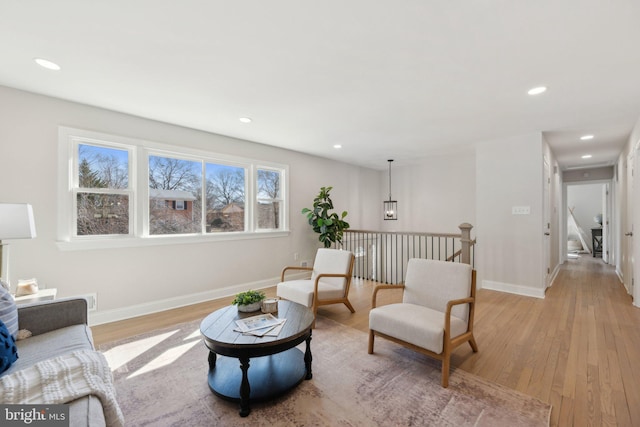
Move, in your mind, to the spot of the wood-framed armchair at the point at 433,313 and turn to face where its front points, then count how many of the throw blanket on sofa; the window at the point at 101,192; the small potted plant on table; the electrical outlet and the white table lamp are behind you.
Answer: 0

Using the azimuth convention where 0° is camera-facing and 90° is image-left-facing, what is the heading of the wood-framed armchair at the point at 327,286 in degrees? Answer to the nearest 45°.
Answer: approximately 45°

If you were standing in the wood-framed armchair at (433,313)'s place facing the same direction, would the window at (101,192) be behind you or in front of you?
in front

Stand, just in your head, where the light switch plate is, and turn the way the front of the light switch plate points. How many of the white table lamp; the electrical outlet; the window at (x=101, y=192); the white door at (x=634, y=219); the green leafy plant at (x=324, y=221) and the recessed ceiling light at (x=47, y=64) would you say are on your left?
1

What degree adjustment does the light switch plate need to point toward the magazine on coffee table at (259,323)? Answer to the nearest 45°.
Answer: approximately 45° to its right

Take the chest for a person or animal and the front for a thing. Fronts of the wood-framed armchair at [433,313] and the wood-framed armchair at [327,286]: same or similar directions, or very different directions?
same or similar directions

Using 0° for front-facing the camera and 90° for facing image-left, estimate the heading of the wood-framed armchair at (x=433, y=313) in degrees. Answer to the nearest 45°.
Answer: approximately 45°

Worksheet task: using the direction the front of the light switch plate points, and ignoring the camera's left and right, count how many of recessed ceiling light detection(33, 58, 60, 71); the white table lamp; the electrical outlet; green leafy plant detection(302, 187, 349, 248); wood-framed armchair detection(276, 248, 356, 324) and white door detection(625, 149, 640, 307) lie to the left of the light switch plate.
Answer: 1

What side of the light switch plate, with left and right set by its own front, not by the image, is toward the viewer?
front

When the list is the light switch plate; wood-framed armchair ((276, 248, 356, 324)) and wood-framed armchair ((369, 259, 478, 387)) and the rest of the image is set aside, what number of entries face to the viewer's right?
0

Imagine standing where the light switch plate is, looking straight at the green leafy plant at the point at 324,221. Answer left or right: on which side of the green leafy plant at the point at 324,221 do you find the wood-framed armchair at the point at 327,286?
left

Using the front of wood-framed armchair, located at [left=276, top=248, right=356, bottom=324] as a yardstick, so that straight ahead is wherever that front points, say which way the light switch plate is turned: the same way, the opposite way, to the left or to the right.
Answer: the same way

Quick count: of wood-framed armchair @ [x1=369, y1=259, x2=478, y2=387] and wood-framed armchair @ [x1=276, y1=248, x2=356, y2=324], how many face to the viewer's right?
0

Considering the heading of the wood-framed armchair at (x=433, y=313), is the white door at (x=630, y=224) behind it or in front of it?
behind

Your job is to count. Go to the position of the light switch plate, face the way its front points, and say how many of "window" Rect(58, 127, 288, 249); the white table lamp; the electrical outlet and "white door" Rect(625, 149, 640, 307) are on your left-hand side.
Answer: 1
